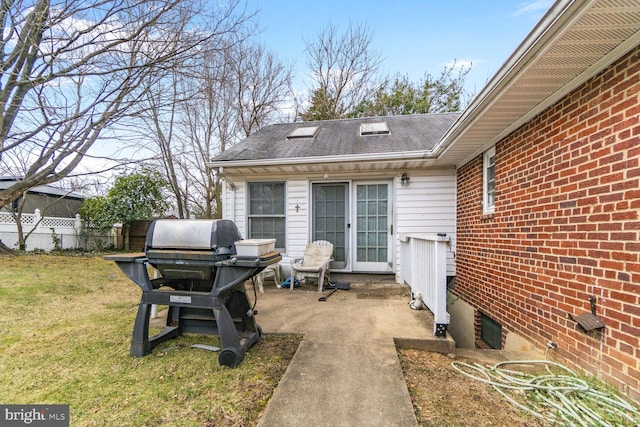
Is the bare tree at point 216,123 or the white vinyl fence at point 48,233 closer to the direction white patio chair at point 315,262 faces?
the white vinyl fence

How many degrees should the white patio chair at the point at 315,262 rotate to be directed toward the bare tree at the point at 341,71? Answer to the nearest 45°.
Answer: approximately 135° to its right

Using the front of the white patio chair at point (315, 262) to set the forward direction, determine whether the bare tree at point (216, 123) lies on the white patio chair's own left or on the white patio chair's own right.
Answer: on the white patio chair's own right

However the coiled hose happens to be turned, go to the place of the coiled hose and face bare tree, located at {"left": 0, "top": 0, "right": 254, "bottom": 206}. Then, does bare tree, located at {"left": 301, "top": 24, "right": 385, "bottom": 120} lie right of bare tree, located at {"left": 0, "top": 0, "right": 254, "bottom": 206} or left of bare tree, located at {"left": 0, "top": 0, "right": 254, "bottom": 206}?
right

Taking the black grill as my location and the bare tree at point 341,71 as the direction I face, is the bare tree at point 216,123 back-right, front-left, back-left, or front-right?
front-left

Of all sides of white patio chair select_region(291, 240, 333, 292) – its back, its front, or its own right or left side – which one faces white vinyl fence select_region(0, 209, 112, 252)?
right

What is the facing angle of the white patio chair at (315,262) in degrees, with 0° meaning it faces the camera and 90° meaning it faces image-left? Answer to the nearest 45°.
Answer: approximately 45°

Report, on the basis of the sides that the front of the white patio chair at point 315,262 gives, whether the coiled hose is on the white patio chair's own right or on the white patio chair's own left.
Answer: on the white patio chair's own left

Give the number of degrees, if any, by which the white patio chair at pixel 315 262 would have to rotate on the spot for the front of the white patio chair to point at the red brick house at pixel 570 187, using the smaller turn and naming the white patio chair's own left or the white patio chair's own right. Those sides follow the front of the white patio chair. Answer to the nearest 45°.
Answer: approximately 90° to the white patio chair's own left
